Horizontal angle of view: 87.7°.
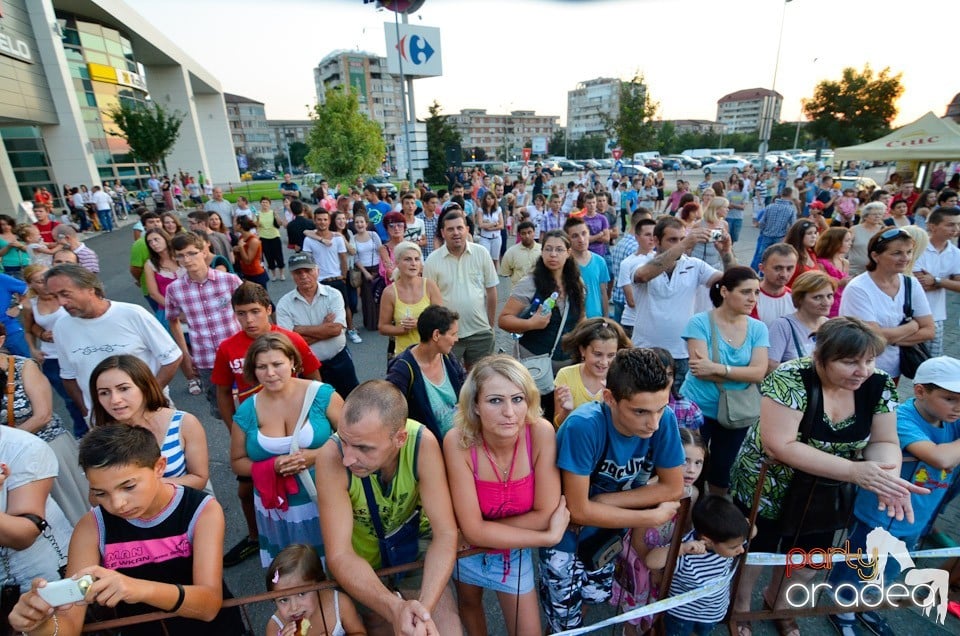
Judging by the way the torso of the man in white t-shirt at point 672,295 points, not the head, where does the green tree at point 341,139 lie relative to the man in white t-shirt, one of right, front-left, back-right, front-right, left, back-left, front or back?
back

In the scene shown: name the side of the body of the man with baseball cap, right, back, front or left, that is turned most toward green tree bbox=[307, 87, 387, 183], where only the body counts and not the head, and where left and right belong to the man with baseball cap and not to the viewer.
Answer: back

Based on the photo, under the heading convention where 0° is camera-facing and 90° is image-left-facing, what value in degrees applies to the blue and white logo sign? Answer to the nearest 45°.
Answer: approximately 0°

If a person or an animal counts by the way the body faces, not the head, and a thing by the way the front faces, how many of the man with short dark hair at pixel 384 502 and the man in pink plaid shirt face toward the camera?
2

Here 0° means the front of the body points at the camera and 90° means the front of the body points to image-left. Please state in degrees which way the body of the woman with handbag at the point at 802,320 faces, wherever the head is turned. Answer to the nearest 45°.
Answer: approximately 315°

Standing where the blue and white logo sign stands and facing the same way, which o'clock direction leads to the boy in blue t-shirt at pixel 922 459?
The boy in blue t-shirt is roughly at 12 o'clock from the blue and white logo sign.

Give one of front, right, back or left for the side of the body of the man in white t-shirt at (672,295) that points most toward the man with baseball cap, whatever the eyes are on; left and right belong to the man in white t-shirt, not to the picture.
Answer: right

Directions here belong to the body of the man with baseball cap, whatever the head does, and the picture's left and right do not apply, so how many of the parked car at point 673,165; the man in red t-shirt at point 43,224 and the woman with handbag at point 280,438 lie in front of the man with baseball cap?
1
